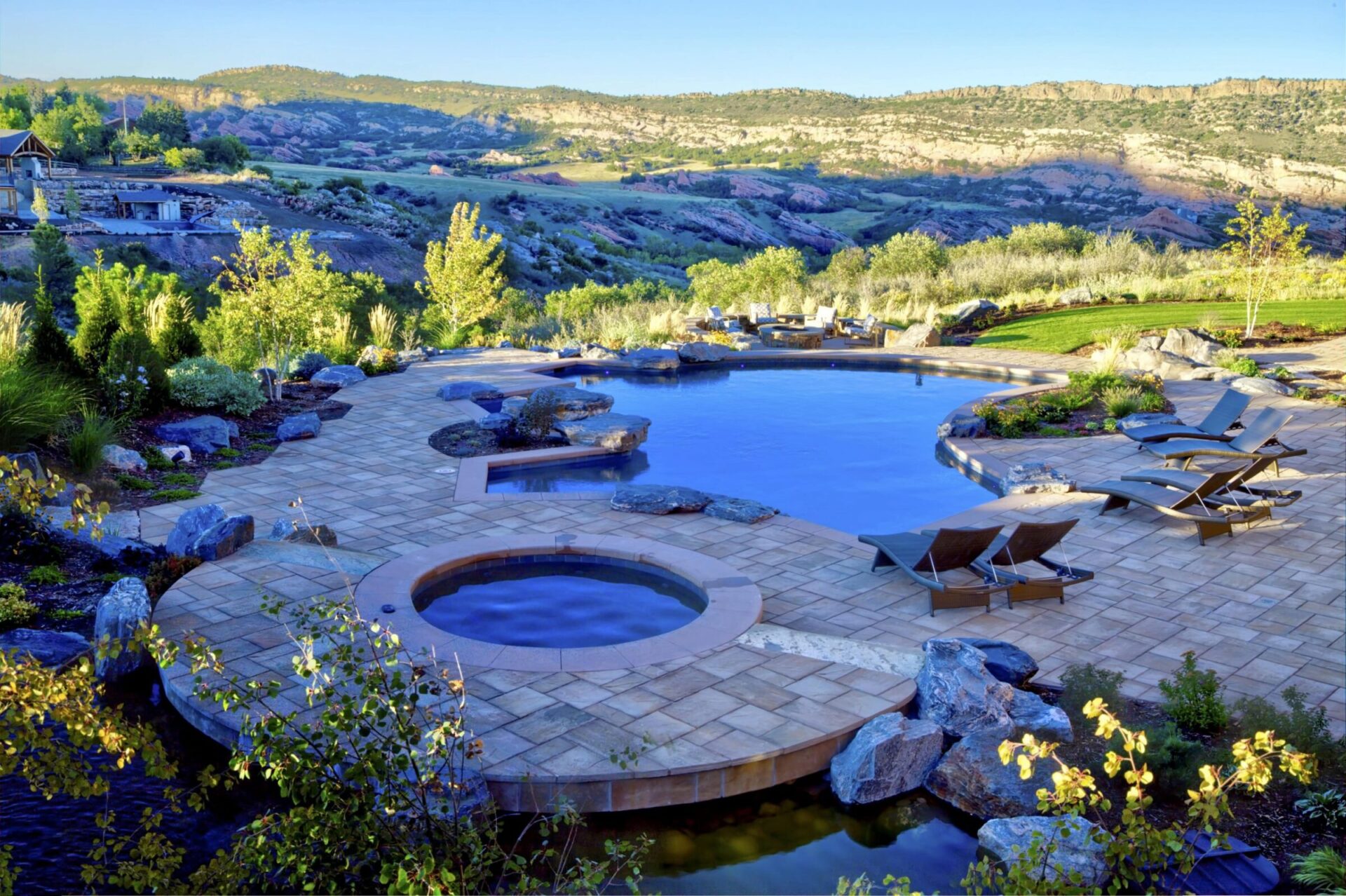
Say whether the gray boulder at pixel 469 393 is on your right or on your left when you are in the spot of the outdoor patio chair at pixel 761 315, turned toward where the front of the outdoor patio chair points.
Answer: on your right

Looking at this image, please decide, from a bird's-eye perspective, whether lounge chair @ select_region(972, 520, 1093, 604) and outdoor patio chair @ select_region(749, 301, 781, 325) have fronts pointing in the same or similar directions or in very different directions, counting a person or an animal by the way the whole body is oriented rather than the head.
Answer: very different directions

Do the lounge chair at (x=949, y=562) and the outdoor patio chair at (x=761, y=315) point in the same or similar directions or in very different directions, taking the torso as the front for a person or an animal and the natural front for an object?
very different directions

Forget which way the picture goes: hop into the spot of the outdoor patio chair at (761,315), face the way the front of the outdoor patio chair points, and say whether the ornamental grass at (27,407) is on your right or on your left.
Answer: on your right

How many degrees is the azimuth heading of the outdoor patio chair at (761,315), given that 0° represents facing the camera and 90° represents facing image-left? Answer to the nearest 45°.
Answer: approximately 315°

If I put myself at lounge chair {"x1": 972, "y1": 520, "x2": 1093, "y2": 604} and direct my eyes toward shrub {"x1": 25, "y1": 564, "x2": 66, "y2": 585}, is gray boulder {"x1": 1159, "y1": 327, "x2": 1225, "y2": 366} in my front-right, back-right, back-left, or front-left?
back-right

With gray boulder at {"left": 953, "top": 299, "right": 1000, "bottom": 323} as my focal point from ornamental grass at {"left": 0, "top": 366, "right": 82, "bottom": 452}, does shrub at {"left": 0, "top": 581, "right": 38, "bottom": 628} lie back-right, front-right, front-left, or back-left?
back-right

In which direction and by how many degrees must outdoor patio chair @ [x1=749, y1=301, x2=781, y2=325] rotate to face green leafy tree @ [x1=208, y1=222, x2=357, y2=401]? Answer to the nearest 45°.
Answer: approximately 90° to its right
